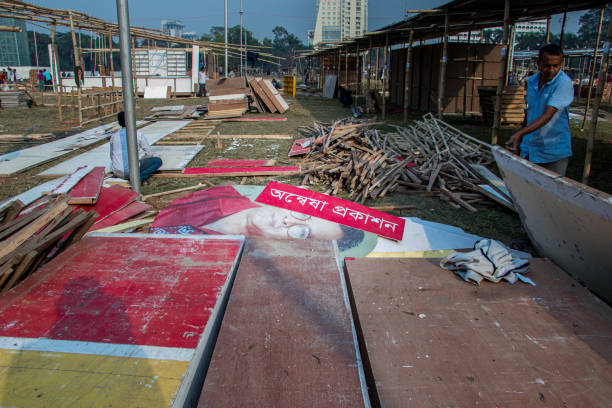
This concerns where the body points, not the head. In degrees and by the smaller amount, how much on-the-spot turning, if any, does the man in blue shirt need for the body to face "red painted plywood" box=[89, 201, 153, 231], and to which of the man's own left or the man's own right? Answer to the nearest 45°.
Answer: approximately 45° to the man's own right

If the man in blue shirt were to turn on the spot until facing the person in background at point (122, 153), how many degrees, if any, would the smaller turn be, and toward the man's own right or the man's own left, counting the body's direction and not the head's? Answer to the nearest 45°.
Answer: approximately 45° to the man's own right

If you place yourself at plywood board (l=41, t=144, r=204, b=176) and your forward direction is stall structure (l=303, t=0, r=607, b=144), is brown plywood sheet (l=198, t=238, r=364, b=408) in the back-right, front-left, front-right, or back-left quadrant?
back-right

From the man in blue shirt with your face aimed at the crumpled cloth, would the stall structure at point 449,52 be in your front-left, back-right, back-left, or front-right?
back-right

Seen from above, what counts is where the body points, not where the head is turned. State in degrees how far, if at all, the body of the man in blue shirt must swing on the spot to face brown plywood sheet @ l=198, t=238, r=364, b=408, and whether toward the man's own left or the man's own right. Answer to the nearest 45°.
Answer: approximately 45° to the man's own left

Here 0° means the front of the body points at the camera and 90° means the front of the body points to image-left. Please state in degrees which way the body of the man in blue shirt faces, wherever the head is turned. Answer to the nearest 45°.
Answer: approximately 45°
